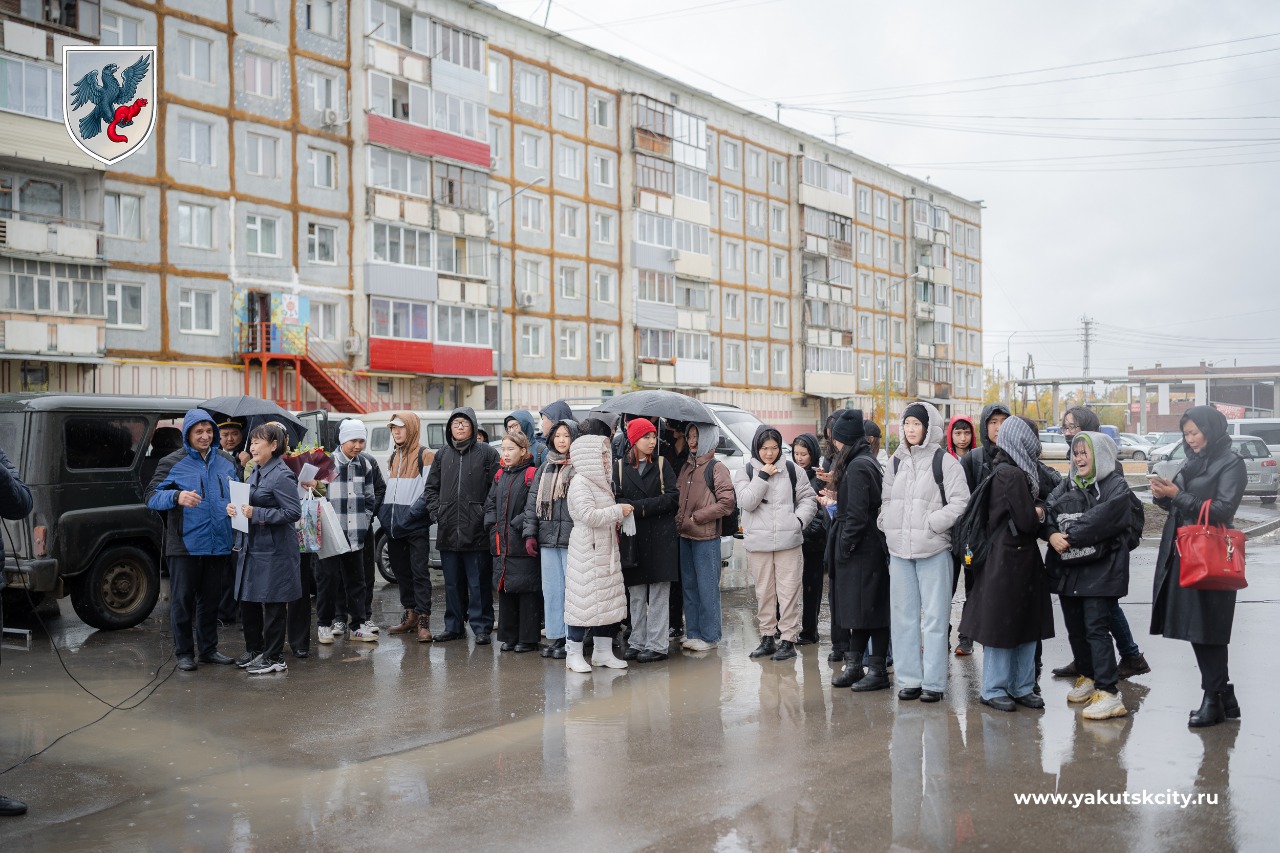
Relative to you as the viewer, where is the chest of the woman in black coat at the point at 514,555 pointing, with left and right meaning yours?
facing the viewer and to the left of the viewer

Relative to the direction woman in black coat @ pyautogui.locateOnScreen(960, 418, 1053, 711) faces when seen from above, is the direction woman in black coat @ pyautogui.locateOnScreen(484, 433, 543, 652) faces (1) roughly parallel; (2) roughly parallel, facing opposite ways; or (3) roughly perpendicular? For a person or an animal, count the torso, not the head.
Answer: roughly perpendicular

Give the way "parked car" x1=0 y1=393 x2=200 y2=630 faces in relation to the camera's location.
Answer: facing away from the viewer and to the right of the viewer

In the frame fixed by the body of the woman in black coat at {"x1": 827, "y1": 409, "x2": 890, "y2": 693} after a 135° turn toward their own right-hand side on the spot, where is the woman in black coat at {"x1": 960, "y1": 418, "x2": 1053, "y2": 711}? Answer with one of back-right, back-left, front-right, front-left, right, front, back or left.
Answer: right

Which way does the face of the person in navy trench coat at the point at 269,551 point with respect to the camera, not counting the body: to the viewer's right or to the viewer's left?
to the viewer's left

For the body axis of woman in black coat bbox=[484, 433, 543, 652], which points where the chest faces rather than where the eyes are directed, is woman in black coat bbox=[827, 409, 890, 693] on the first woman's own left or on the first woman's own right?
on the first woman's own left

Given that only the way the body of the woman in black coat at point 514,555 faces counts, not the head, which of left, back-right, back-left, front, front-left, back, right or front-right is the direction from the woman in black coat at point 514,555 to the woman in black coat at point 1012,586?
left

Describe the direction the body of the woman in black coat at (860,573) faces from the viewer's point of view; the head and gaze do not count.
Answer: to the viewer's left

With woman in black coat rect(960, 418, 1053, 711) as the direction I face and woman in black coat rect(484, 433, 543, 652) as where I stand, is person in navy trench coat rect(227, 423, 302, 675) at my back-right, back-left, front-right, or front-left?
back-right

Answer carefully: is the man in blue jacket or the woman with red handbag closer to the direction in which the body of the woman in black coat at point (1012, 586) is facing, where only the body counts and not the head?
the woman with red handbag

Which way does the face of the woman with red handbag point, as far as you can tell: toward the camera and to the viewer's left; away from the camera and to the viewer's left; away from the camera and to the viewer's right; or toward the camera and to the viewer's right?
toward the camera and to the viewer's left

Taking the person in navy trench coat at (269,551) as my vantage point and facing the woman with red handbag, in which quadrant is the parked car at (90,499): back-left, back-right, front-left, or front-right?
back-left
